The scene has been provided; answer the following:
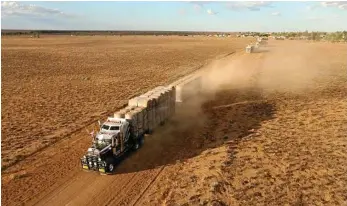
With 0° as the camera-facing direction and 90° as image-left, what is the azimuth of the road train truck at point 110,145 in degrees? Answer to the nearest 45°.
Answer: approximately 45°

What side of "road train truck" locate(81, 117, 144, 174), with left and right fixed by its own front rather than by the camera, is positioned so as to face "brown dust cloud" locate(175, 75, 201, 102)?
back

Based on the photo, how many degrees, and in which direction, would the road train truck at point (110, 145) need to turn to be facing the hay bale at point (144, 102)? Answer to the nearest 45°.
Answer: approximately 180°
